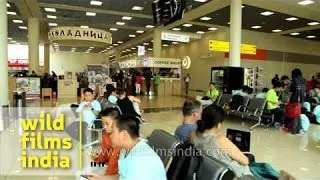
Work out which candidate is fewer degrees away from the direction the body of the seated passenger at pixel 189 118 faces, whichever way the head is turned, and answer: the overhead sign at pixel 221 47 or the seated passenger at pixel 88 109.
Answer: the overhead sign

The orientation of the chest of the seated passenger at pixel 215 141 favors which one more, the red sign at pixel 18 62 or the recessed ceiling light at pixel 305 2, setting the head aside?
the recessed ceiling light

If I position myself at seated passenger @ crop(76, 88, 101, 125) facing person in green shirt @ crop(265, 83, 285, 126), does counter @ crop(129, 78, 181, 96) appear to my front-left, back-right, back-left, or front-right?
front-left

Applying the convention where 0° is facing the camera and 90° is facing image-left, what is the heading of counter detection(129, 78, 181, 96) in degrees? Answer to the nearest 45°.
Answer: approximately 0°

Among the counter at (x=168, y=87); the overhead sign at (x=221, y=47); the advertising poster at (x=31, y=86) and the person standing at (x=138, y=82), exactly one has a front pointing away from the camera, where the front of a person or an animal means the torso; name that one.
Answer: the person standing

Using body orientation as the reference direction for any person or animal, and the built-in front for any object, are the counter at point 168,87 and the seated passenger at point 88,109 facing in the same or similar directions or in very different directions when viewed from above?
same or similar directions

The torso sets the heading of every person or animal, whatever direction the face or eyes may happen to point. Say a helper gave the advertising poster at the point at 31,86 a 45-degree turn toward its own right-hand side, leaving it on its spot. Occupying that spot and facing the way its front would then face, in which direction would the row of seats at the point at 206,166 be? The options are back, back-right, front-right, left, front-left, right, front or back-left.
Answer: front-left

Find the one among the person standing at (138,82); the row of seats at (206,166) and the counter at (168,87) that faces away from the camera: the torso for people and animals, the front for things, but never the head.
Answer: the person standing

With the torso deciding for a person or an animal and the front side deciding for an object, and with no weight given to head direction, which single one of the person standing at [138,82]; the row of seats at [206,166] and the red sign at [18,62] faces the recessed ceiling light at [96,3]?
the red sign

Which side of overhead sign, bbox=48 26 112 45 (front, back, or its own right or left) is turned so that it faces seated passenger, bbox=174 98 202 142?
front

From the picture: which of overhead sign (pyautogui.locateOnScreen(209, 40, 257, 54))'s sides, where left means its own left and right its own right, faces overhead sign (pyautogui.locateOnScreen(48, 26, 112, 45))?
right

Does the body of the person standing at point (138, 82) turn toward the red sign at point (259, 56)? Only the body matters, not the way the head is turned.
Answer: no

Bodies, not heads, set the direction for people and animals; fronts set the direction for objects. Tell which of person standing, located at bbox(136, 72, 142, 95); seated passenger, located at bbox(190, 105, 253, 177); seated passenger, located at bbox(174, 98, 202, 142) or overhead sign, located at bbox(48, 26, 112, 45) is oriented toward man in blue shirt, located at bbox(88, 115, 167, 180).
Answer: the overhead sign

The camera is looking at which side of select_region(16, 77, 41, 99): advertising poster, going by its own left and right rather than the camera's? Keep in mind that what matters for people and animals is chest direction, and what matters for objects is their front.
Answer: front
